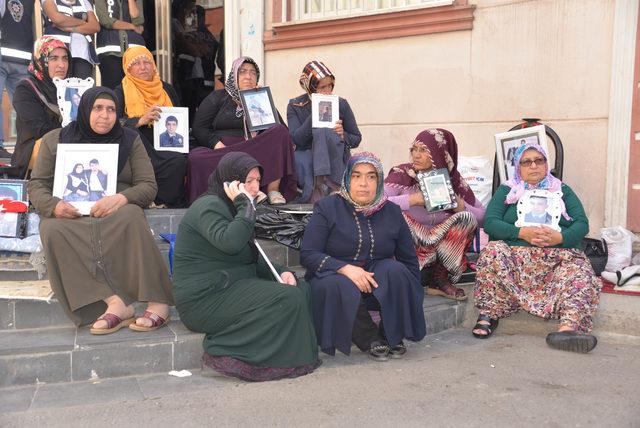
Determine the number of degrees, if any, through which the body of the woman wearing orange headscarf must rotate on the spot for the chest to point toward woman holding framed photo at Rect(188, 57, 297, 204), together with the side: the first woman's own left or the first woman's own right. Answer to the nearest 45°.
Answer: approximately 45° to the first woman's own left

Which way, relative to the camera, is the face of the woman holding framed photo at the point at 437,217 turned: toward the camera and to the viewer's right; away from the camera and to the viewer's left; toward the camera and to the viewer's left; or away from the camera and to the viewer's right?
toward the camera and to the viewer's left

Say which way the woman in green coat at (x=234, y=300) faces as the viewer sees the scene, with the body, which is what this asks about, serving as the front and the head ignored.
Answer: to the viewer's right

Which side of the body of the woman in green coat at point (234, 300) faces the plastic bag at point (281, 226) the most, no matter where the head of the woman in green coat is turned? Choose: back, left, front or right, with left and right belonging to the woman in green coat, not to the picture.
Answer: left

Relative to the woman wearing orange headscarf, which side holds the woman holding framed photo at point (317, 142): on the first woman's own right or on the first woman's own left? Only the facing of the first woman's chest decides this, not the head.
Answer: on the first woman's own left

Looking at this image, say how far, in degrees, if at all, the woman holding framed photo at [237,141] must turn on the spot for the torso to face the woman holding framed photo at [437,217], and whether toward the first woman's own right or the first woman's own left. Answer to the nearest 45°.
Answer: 0° — they already face them

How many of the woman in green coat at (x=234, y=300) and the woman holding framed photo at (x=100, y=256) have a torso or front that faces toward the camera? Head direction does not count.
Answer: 1

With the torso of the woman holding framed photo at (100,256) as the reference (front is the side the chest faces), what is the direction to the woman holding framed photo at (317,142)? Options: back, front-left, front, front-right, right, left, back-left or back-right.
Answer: back-left

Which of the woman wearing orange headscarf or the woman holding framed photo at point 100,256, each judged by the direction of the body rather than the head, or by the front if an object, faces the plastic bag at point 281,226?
the woman wearing orange headscarf

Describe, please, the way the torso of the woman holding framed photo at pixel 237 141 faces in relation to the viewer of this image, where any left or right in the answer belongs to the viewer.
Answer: facing the viewer and to the right of the viewer

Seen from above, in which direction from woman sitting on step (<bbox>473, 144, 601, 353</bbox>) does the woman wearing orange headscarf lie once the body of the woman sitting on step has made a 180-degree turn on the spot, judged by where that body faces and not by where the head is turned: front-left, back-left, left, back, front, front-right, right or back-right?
left

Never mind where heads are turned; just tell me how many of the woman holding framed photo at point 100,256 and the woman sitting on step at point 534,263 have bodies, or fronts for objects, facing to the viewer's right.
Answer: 0

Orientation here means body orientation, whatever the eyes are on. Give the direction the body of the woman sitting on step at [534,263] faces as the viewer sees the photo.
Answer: toward the camera

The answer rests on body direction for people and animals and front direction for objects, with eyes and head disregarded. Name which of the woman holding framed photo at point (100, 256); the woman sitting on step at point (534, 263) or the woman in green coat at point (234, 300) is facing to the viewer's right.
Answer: the woman in green coat

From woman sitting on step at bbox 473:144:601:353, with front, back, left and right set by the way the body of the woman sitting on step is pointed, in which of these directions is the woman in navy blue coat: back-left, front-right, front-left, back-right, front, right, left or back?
front-right
